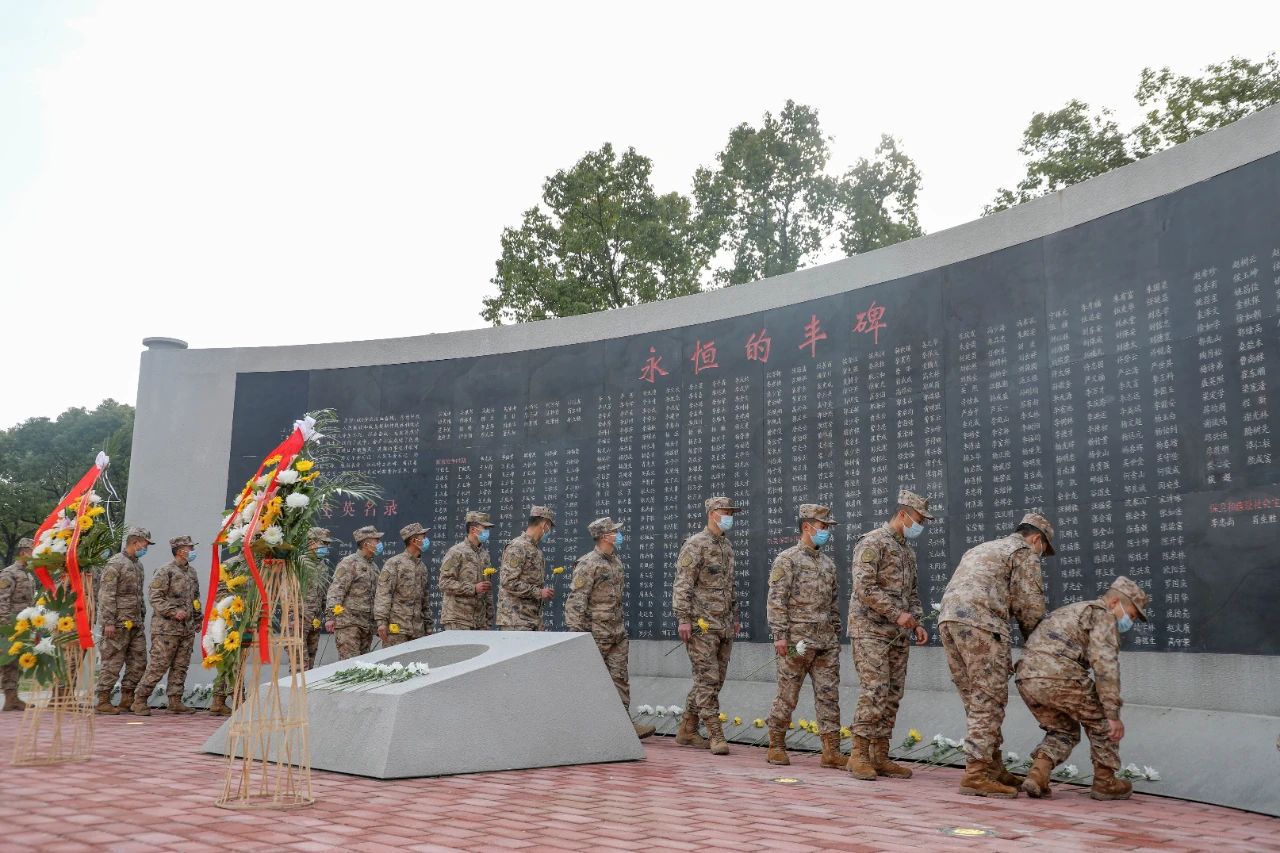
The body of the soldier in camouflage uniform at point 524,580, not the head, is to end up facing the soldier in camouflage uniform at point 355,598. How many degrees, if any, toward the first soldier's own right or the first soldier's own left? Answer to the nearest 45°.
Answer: approximately 135° to the first soldier's own left

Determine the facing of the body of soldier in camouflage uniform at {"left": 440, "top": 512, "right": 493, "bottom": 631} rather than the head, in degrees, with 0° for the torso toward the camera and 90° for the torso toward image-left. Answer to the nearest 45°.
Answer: approximately 315°

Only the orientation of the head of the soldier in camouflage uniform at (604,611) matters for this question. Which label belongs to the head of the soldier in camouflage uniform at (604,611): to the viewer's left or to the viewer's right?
to the viewer's right

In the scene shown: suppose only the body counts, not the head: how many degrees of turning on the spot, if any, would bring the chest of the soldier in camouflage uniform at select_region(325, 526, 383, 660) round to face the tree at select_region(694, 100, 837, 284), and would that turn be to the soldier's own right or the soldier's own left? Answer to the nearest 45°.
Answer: approximately 90° to the soldier's own left

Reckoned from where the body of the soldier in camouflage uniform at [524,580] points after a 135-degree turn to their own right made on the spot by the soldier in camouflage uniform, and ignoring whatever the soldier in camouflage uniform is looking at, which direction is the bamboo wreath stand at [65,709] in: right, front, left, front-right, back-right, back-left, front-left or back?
front

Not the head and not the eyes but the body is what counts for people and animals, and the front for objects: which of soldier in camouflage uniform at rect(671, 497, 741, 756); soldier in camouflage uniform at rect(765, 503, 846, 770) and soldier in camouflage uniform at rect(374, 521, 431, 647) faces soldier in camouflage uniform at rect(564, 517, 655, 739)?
soldier in camouflage uniform at rect(374, 521, 431, 647)

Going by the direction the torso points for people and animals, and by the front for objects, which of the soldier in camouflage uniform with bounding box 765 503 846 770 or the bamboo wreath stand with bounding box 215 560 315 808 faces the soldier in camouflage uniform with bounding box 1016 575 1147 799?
the soldier in camouflage uniform with bounding box 765 503 846 770

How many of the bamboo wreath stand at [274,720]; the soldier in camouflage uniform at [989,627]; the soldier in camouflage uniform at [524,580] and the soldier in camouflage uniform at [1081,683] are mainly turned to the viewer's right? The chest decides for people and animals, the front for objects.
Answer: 3

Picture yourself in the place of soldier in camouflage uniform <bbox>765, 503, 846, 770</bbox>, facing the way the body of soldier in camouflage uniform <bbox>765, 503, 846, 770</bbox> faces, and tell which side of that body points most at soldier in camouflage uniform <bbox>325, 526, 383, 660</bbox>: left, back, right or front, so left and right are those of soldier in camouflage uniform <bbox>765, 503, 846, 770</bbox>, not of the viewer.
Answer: back

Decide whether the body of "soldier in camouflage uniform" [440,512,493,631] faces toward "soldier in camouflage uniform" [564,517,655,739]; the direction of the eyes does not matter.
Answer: yes

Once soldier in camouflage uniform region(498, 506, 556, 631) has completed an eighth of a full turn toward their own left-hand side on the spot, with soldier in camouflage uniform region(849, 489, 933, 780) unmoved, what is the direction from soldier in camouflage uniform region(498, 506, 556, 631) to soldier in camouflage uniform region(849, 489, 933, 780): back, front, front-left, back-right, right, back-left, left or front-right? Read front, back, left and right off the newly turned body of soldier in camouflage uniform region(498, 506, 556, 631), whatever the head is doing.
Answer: right

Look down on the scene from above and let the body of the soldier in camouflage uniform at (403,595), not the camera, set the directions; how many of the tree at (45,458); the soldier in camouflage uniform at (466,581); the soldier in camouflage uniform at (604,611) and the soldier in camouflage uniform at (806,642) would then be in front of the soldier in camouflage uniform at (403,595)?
3

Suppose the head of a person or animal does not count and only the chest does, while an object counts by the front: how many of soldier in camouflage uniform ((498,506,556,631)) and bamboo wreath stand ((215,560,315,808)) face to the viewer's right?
1

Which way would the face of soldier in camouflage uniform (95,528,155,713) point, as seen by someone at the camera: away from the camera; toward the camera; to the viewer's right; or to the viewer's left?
to the viewer's right

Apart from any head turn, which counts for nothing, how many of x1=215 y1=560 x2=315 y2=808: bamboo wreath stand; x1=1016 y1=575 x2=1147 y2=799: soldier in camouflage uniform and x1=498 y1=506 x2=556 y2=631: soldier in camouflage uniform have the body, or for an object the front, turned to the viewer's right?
2

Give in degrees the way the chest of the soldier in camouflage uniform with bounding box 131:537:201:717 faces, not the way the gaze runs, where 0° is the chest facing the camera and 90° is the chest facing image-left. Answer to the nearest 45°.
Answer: approximately 315°
